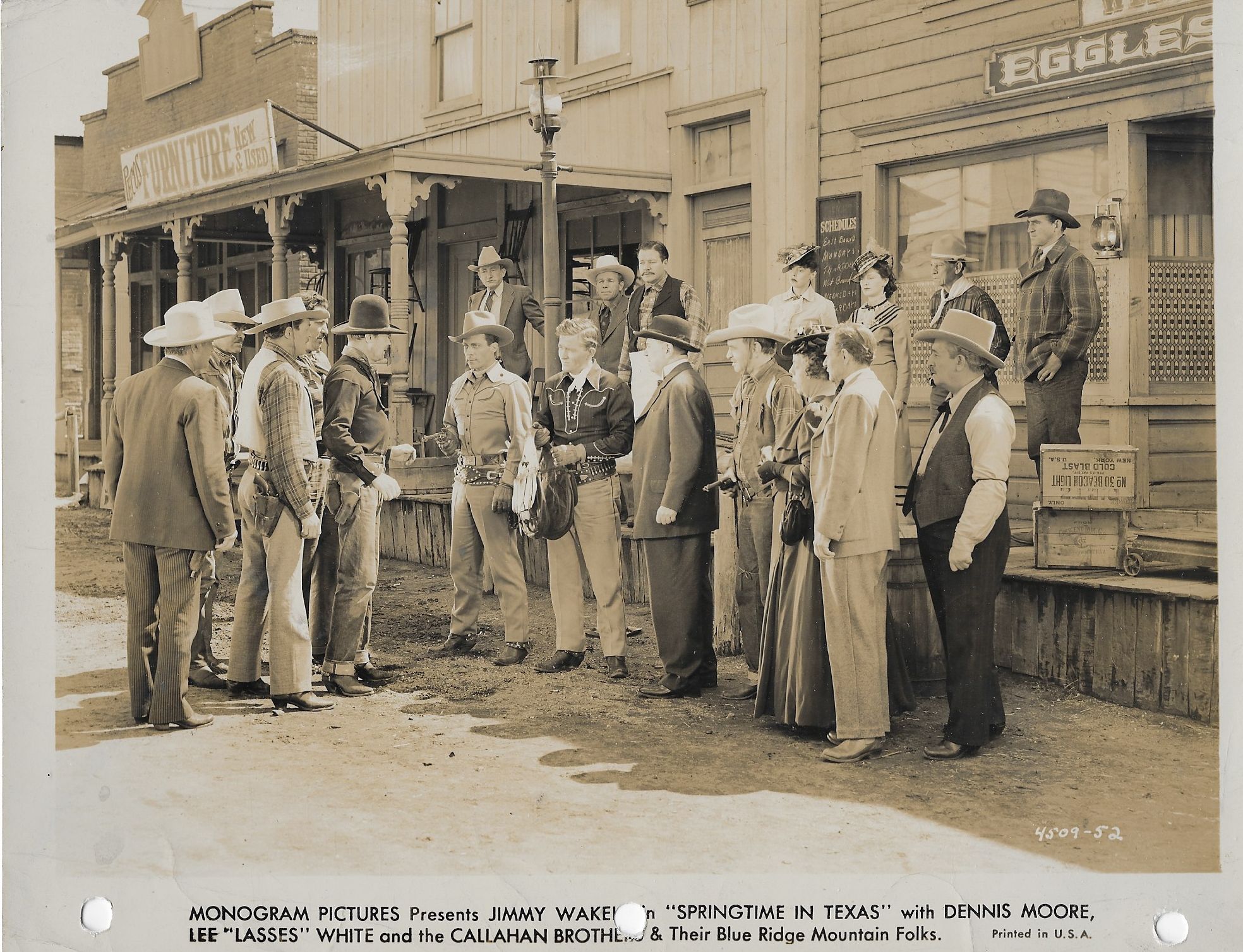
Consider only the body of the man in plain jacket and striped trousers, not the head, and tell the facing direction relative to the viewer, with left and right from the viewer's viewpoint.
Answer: facing away from the viewer and to the right of the viewer

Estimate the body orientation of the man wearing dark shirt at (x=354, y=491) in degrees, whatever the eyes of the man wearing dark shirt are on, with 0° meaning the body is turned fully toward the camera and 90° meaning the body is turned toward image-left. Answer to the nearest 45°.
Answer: approximately 270°

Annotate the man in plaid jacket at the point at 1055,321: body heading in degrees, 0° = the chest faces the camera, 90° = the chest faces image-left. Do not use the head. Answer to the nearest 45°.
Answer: approximately 45°

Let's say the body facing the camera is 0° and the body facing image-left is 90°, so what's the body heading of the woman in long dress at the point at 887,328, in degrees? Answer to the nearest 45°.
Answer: approximately 45°

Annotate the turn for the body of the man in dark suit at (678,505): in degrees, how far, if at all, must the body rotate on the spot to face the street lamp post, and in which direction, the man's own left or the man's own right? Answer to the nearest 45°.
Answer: approximately 90° to the man's own right

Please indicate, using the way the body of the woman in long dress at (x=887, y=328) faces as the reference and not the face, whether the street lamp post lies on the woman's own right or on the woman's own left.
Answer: on the woman's own right

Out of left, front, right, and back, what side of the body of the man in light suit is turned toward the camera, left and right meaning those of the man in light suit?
left

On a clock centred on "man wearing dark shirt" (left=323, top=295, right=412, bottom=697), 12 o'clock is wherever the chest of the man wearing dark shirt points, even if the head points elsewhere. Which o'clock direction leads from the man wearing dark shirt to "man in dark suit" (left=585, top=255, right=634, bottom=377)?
The man in dark suit is roughly at 10 o'clock from the man wearing dark shirt.

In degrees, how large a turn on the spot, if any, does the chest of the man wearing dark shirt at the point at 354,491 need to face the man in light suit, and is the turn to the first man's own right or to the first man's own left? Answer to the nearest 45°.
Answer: approximately 45° to the first man's own right

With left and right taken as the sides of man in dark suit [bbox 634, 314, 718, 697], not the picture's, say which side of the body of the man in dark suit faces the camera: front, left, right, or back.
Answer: left
